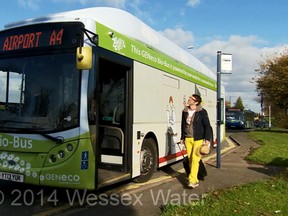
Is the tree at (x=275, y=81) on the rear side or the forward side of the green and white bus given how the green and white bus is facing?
on the rear side

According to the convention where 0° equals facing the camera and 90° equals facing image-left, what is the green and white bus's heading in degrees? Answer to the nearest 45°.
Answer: approximately 45°
